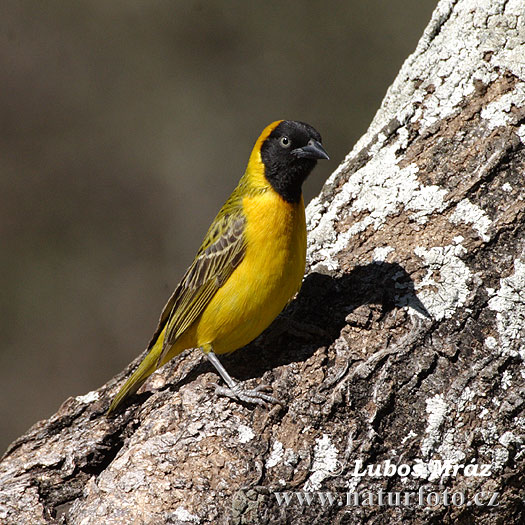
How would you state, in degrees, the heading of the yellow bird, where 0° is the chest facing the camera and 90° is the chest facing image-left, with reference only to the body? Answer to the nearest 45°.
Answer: approximately 315°
